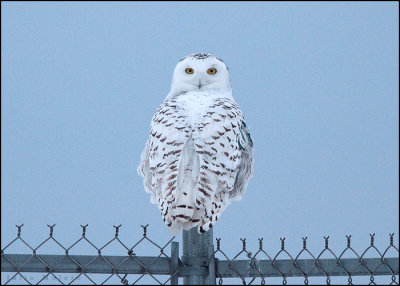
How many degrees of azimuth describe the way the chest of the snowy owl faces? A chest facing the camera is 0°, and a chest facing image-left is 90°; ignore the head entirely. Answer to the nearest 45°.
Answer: approximately 180°
